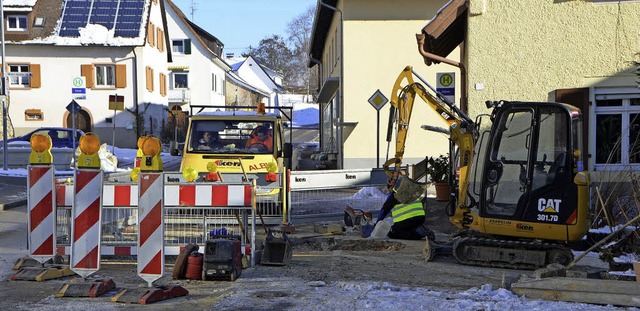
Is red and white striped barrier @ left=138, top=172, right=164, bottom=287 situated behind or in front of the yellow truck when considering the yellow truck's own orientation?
in front

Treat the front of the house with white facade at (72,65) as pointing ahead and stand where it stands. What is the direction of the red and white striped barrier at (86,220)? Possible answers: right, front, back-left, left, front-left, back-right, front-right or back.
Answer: front

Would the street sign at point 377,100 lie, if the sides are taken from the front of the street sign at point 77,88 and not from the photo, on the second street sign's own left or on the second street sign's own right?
on the second street sign's own left

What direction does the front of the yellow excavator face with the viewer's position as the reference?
facing to the left of the viewer

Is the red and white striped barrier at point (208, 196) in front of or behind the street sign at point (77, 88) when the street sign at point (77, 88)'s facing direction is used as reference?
in front

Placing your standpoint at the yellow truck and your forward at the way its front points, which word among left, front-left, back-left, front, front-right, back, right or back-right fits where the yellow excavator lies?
front-left

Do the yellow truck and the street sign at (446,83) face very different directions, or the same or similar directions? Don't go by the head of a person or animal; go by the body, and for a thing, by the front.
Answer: same or similar directions

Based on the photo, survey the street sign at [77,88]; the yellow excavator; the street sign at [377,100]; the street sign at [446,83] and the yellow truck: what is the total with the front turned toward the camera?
4

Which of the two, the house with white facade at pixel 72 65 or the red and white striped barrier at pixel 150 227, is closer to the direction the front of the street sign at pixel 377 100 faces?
the red and white striped barrier

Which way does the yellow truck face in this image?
toward the camera

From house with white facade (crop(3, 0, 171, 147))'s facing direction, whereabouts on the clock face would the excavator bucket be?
The excavator bucket is roughly at 12 o'clock from the house with white facade.

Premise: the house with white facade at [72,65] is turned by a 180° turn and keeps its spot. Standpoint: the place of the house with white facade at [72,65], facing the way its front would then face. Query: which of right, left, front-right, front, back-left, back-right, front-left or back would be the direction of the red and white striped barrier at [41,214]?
back

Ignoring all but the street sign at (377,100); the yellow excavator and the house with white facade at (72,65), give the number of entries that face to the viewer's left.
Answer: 1

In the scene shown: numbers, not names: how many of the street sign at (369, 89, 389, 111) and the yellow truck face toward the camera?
2

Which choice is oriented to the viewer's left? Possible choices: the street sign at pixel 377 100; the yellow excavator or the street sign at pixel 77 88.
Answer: the yellow excavator

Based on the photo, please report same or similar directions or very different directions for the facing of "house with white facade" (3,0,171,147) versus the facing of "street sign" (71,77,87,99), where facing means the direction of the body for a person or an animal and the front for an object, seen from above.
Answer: same or similar directions

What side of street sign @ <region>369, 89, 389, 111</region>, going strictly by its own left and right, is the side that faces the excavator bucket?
front

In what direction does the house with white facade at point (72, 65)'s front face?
toward the camera

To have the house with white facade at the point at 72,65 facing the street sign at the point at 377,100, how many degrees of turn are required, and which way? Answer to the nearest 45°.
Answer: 0° — it already faces it

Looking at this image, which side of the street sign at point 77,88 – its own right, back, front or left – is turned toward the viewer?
front
